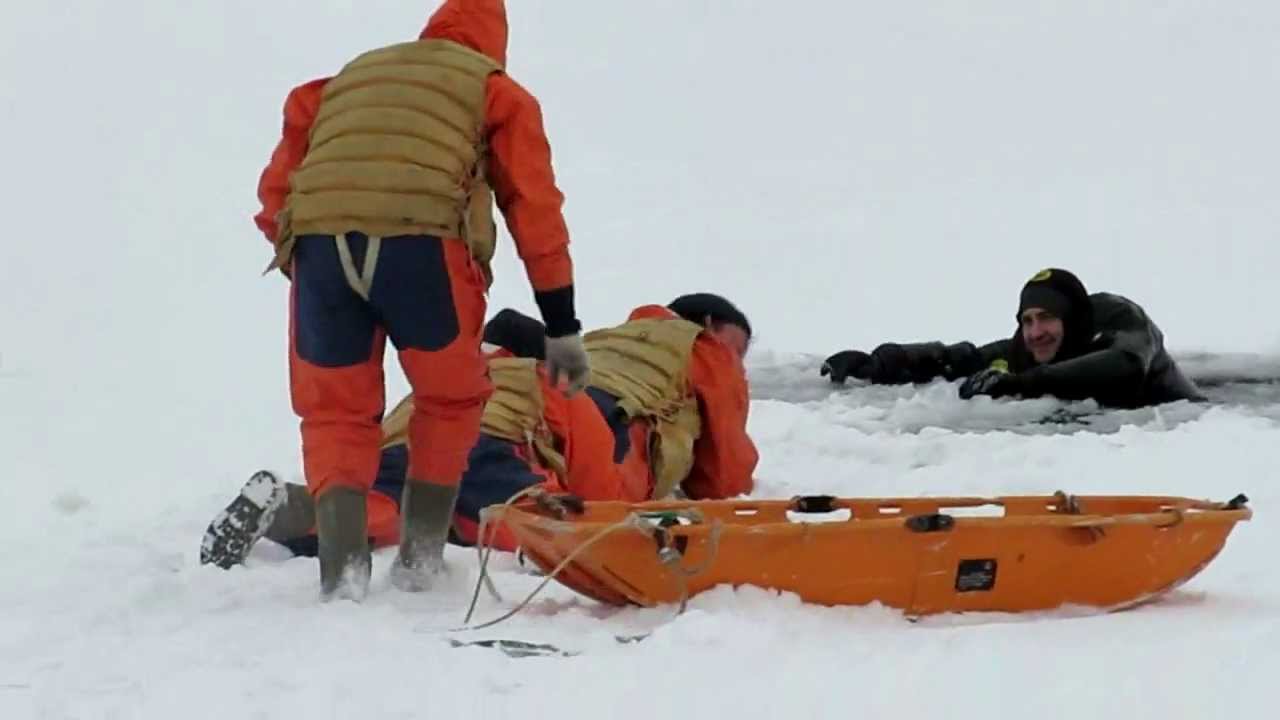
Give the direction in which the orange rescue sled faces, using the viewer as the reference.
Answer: facing to the left of the viewer
